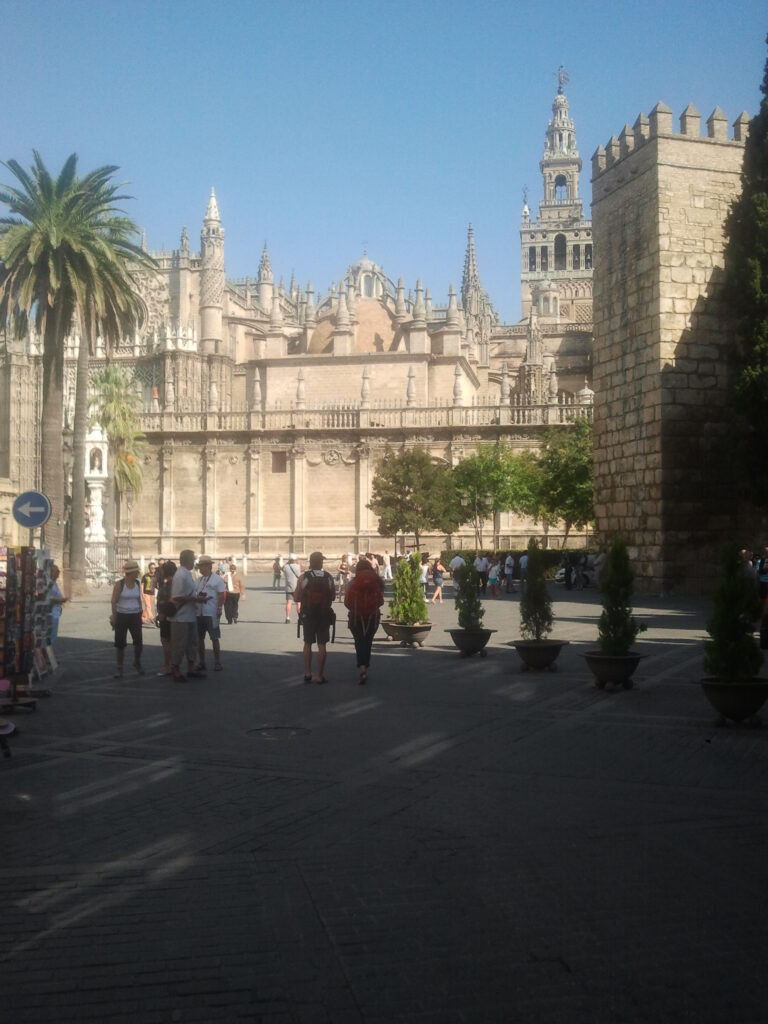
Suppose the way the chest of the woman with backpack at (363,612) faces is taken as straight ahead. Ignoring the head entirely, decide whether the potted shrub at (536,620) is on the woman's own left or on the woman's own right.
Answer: on the woman's own right

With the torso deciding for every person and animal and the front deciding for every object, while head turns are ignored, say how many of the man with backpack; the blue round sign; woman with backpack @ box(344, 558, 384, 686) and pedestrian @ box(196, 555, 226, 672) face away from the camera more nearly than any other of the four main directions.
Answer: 2

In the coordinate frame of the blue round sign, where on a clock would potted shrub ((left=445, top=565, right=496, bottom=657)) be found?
The potted shrub is roughly at 9 o'clock from the blue round sign.

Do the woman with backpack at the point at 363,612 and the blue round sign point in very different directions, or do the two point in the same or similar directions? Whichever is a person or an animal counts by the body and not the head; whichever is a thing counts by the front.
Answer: very different directions

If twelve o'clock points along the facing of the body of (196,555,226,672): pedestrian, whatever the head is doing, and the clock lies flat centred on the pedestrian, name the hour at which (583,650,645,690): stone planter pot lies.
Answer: The stone planter pot is roughly at 9 o'clock from the pedestrian.

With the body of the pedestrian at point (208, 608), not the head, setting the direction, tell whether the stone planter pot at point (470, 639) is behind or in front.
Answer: behind

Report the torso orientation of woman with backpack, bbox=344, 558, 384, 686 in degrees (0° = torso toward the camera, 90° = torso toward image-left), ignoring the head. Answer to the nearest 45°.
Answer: approximately 180°

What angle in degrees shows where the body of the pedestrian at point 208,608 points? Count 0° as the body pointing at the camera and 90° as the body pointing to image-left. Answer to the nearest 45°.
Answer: approximately 45°

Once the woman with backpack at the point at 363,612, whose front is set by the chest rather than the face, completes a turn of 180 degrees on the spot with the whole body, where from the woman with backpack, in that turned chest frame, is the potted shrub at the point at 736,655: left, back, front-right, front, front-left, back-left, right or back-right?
front-left

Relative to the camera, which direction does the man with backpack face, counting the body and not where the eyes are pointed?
away from the camera
